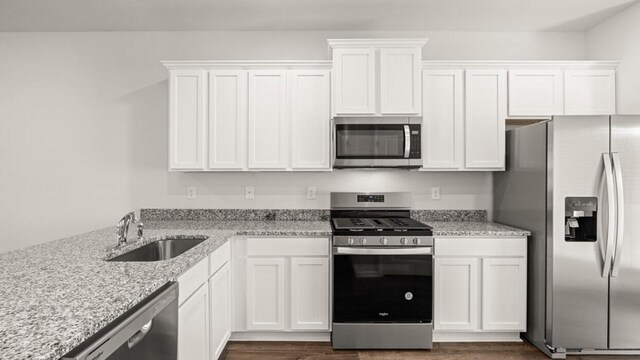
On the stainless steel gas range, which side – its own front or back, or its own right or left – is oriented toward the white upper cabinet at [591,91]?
left

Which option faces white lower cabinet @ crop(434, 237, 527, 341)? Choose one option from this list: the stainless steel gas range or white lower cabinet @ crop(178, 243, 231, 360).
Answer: white lower cabinet @ crop(178, 243, 231, 360)

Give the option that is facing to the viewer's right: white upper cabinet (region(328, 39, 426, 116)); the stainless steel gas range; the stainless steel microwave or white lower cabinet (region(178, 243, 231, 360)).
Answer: the white lower cabinet

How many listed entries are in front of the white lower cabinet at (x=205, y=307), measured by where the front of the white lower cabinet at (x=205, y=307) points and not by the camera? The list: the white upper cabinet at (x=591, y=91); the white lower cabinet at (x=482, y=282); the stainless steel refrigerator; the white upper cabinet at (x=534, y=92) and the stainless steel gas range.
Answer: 5

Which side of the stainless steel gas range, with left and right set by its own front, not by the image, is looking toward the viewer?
front

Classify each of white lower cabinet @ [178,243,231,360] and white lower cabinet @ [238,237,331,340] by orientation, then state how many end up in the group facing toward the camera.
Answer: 1

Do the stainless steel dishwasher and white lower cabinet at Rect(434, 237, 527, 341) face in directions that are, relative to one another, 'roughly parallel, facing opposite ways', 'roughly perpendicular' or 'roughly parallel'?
roughly perpendicular

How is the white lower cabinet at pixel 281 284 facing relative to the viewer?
toward the camera

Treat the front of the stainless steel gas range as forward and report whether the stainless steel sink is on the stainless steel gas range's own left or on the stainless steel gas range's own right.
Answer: on the stainless steel gas range's own right

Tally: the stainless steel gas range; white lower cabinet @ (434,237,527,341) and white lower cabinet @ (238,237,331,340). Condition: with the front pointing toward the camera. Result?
3

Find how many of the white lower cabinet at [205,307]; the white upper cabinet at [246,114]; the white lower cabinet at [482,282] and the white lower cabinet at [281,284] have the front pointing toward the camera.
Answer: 3

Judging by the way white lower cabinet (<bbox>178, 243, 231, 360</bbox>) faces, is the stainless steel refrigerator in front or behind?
in front

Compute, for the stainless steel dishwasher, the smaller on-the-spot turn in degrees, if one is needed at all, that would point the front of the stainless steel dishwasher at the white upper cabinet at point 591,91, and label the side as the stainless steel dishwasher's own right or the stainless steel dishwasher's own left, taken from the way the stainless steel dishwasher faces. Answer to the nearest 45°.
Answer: approximately 45° to the stainless steel dishwasher's own left

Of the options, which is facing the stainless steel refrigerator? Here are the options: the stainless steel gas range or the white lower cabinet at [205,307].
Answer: the white lower cabinet

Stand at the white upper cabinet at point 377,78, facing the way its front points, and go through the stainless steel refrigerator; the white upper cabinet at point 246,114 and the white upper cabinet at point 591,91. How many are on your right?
1

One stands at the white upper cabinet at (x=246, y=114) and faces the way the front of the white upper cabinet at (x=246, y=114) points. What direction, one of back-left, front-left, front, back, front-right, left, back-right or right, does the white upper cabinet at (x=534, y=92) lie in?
left

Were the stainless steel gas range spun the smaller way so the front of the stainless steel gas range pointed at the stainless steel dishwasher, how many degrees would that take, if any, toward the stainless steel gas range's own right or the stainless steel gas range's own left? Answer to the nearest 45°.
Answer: approximately 45° to the stainless steel gas range's own right

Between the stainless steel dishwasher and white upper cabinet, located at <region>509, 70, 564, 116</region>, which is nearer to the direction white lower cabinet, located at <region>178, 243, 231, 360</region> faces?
the white upper cabinet

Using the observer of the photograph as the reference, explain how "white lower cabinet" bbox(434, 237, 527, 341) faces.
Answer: facing the viewer
